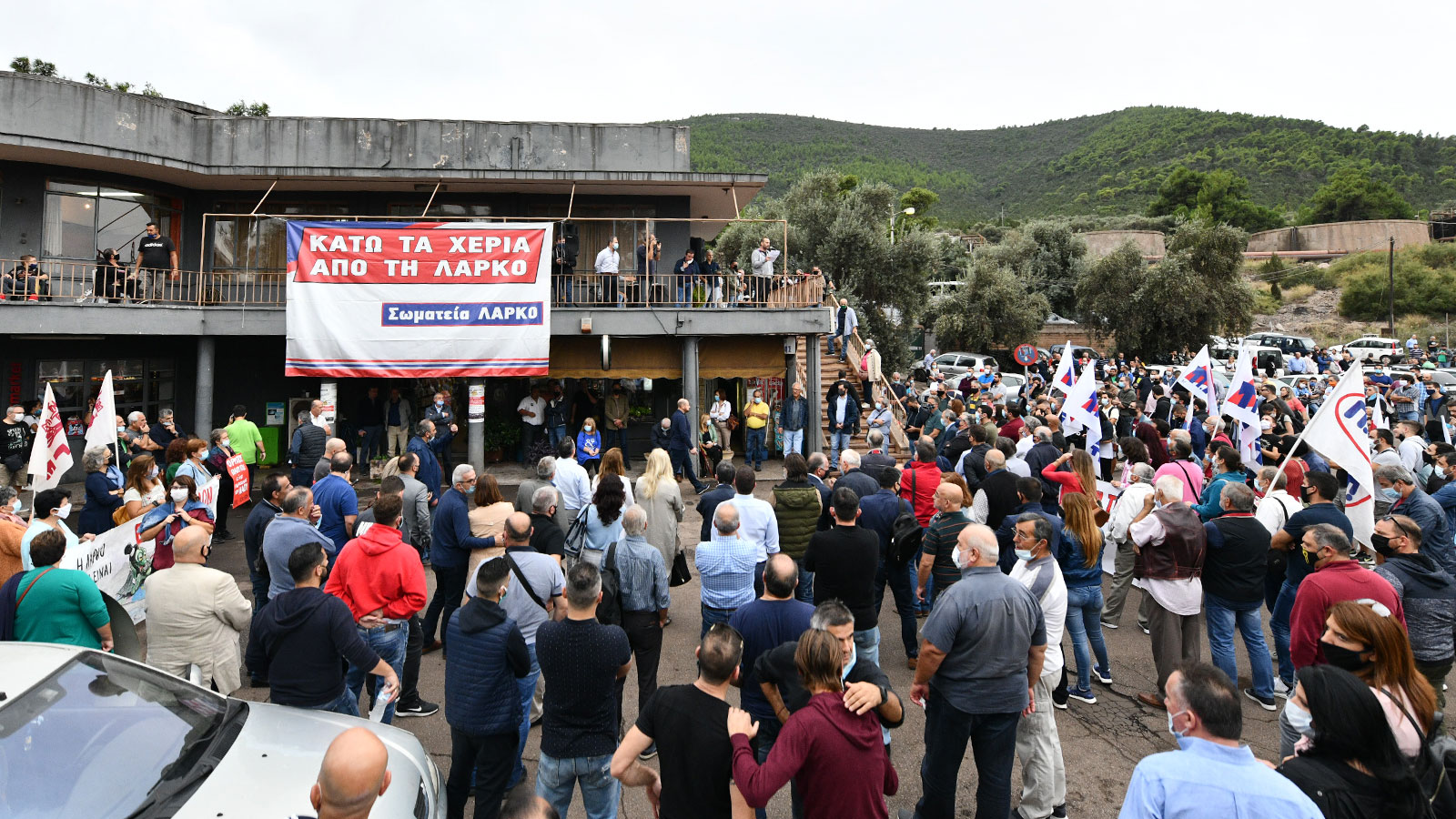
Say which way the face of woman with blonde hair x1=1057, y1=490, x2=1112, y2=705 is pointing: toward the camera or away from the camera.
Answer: away from the camera

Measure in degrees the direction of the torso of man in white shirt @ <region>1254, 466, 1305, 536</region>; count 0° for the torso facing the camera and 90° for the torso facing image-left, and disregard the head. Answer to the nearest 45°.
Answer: approximately 135°

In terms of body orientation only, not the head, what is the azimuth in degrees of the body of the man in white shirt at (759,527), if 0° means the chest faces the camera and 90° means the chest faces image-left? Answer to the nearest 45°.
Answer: approximately 180°

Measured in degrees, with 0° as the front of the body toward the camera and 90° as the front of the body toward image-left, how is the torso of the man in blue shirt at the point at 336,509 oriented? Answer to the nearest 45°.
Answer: approximately 180°

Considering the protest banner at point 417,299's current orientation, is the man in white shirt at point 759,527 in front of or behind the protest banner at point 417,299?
in front

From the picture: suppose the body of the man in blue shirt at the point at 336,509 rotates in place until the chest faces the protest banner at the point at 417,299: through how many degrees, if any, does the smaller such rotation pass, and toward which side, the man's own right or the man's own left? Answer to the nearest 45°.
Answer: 0° — they already face it

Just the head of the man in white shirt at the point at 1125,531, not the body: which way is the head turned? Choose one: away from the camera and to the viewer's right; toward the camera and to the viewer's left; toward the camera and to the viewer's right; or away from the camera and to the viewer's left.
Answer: away from the camera and to the viewer's left

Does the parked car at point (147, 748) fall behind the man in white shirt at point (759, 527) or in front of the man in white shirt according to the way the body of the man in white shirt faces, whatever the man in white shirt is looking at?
behind

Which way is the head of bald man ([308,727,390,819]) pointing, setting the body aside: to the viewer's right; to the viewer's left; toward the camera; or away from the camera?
away from the camera

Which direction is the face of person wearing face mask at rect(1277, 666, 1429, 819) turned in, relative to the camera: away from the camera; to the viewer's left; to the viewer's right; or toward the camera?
to the viewer's left

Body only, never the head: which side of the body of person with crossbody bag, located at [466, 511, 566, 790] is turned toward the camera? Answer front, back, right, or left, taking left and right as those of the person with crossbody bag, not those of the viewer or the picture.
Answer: back
